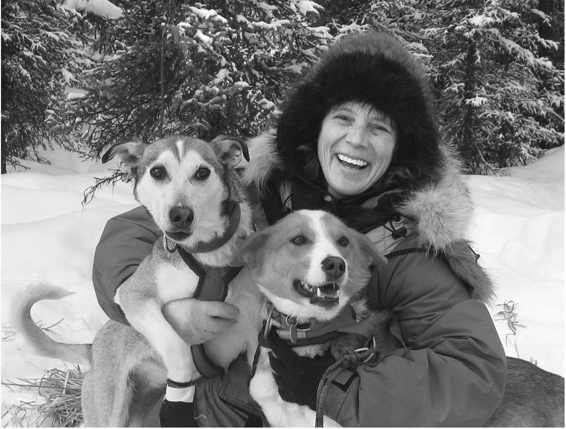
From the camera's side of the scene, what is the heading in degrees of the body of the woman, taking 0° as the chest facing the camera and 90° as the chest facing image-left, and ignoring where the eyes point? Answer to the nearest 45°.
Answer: approximately 45°

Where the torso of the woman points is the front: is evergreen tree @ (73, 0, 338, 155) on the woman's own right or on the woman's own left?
on the woman's own right

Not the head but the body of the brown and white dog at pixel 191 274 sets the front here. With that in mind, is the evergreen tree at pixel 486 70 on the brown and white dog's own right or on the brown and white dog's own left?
on the brown and white dog's own left
